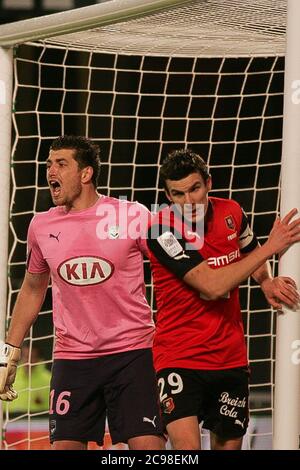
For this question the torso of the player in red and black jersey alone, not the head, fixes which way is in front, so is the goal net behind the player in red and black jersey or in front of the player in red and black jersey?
behind

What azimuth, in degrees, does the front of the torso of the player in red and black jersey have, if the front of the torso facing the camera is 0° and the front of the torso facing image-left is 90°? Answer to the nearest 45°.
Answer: approximately 315°
